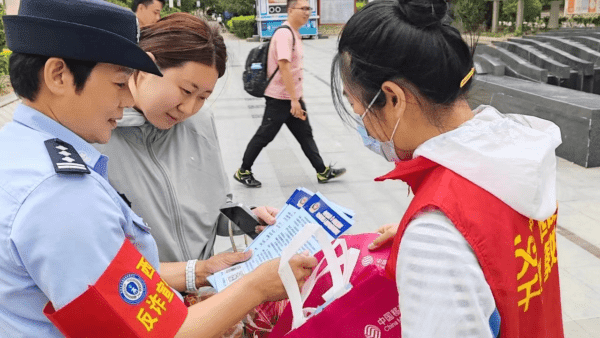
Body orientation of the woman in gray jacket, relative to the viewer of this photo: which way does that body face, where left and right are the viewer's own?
facing the viewer and to the right of the viewer

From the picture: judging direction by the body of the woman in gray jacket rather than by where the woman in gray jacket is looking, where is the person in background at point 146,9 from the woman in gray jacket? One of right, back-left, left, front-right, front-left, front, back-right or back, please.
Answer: back-left

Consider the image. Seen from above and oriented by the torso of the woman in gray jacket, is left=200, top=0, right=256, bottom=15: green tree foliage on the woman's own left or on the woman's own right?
on the woman's own left

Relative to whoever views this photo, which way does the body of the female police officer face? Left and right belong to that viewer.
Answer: facing to the right of the viewer

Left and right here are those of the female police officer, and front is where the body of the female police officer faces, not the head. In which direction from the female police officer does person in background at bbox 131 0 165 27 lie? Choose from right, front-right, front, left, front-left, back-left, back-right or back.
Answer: left

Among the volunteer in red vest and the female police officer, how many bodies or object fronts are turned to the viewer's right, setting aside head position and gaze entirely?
1

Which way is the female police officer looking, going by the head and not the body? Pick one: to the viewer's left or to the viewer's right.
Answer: to the viewer's right

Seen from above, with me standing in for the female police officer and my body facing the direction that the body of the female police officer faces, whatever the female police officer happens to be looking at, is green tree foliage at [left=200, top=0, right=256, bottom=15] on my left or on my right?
on my left

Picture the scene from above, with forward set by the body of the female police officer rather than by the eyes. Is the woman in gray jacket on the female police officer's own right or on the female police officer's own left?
on the female police officer's own left

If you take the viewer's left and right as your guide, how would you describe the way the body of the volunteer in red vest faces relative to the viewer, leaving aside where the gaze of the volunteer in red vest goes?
facing away from the viewer and to the left of the viewer
